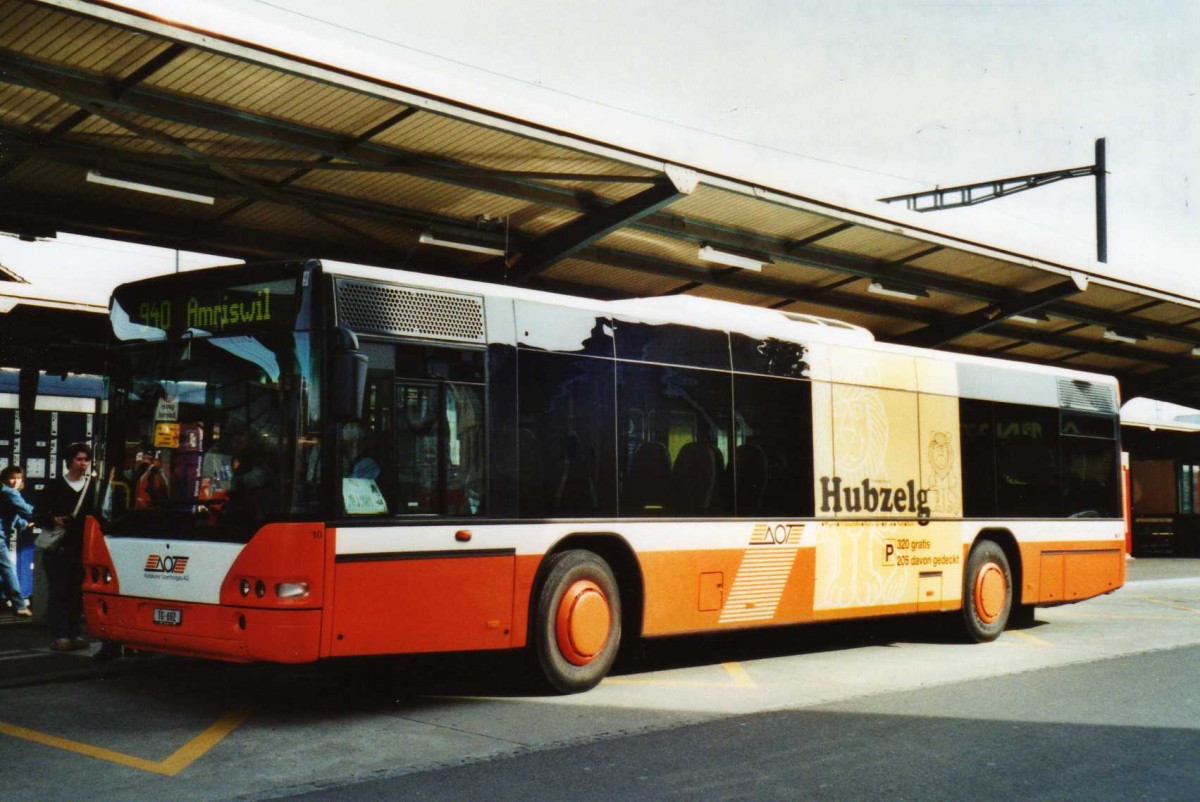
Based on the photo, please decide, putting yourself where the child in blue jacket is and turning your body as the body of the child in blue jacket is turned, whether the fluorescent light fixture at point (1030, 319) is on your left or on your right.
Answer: on your left

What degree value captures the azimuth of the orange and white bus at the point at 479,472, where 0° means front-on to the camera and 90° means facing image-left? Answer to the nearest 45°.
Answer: approximately 45°

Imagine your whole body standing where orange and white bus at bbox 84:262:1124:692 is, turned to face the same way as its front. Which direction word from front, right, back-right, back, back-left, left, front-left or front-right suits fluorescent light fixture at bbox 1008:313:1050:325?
back

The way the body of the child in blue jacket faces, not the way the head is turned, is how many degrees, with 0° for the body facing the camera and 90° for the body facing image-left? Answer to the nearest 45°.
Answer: approximately 315°

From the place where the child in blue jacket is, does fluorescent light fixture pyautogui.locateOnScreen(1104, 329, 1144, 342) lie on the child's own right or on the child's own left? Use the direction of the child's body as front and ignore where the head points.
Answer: on the child's own left

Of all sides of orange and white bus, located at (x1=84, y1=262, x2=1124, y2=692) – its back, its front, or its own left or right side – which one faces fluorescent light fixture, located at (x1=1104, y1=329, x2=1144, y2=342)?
back
